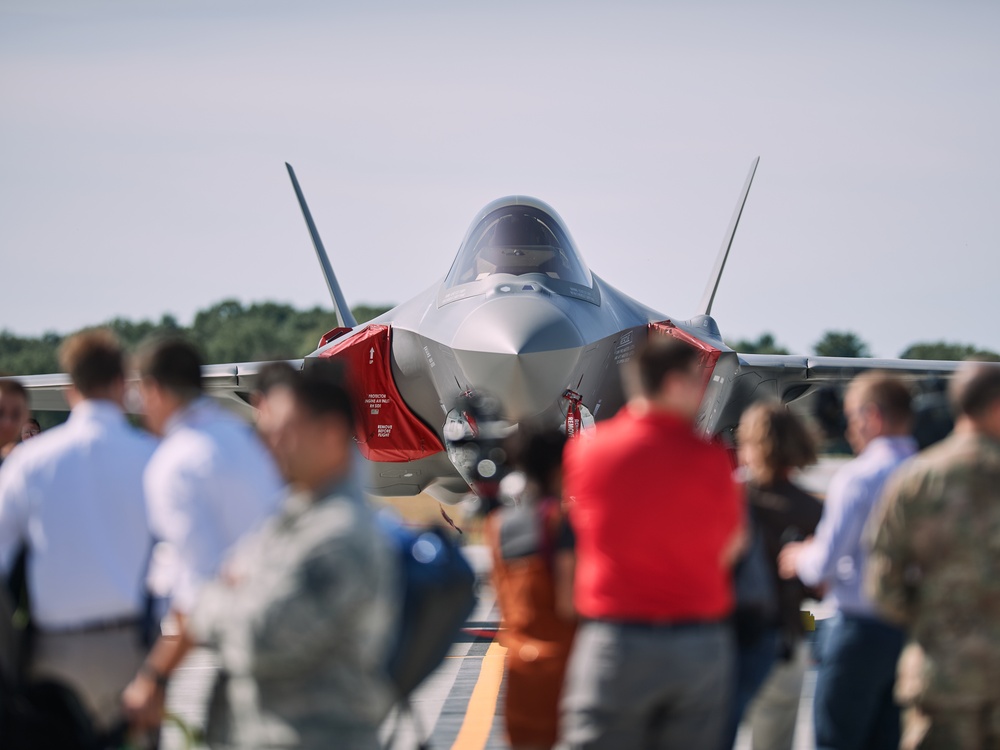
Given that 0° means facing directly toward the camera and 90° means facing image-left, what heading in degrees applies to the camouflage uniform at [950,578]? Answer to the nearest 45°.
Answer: approximately 180°

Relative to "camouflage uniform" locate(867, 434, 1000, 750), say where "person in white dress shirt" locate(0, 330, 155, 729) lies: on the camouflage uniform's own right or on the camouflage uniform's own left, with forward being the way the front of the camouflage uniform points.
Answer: on the camouflage uniform's own left

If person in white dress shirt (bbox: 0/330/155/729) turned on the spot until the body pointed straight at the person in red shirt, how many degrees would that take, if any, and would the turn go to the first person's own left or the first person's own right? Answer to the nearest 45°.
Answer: approximately 135° to the first person's own right

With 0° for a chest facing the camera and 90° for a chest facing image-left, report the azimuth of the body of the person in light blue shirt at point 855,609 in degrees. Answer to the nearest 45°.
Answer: approximately 90°

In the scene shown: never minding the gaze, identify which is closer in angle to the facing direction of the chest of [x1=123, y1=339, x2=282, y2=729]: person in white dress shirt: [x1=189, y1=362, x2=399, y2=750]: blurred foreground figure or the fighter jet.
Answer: the fighter jet

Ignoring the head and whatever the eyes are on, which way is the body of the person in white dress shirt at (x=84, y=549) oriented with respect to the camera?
away from the camera

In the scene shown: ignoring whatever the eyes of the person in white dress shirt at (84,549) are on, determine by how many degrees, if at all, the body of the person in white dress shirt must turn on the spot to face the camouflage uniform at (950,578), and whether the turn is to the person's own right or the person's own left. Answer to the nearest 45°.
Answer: approximately 135° to the person's own right

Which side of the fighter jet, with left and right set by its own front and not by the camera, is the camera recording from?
front

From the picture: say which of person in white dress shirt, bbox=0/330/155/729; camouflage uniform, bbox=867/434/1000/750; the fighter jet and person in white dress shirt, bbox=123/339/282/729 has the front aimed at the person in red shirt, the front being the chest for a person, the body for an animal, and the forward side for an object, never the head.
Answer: the fighter jet

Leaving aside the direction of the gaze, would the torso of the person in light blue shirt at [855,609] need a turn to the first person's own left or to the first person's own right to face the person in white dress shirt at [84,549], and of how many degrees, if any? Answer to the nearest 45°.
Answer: approximately 45° to the first person's own left

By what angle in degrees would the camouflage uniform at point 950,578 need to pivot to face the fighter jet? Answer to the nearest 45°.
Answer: approximately 45° to its left

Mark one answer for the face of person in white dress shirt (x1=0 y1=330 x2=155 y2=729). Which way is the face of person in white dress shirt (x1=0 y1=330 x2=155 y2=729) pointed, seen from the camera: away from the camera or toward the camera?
away from the camera

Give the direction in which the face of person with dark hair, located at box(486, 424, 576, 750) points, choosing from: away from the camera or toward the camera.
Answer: away from the camera
